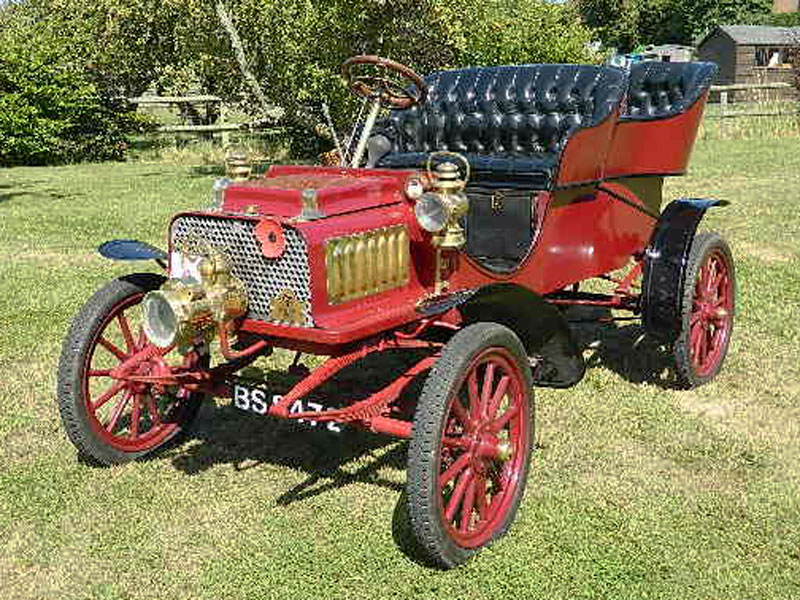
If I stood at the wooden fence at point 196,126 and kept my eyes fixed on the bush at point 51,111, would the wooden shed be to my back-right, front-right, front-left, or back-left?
back-right

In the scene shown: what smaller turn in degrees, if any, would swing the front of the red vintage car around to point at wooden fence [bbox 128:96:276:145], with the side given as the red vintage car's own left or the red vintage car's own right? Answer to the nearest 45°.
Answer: approximately 135° to the red vintage car's own right

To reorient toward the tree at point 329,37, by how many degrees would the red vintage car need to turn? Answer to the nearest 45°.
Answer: approximately 135° to its right

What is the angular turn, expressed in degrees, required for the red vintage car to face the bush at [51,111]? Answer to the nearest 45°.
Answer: approximately 90° to its right

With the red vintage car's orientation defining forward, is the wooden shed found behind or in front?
behind

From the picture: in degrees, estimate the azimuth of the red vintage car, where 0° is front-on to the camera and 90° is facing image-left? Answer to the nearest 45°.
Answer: approximately 45°
